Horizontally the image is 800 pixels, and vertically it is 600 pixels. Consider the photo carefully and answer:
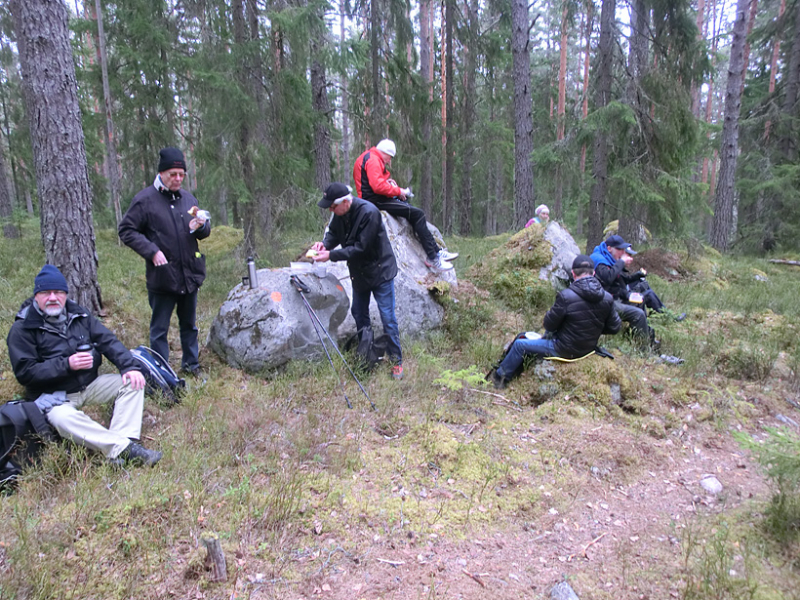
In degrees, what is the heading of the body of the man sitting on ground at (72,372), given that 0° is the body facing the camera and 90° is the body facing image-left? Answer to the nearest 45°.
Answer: approximately 315°

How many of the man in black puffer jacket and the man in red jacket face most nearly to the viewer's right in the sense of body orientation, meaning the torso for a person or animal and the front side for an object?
1

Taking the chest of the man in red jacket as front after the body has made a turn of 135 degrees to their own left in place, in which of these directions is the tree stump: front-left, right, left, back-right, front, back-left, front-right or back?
back-left

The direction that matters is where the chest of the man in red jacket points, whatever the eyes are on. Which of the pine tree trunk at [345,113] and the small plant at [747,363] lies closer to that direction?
the small plant

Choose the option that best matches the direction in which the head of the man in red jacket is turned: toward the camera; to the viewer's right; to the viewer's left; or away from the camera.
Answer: to the viewer's right

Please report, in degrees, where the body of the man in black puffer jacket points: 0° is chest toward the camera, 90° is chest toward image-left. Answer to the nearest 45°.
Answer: approximately 135°

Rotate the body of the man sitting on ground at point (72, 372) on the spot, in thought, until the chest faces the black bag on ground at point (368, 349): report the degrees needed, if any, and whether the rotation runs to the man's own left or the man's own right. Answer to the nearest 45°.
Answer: approximately 45° to the man's own left

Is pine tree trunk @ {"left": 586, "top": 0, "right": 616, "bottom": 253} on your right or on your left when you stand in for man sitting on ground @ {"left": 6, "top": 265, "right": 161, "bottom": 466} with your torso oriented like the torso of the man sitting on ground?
on your left

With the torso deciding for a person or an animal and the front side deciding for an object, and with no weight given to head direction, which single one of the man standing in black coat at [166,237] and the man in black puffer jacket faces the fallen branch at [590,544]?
the man standing in black coat

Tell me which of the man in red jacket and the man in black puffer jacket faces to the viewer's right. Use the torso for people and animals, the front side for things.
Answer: the man in red jacket

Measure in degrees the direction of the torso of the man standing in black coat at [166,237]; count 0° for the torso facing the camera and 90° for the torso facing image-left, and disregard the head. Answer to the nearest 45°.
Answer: approximately 315°

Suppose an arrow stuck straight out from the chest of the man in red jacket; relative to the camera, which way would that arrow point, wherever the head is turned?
to the viewer's right
